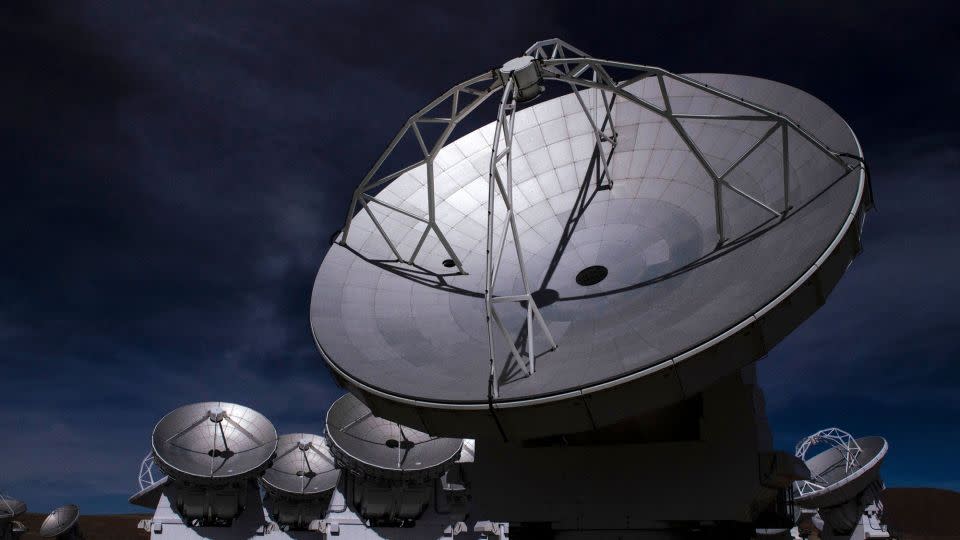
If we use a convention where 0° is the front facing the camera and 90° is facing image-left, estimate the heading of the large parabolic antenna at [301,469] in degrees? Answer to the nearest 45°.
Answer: approximately 0°

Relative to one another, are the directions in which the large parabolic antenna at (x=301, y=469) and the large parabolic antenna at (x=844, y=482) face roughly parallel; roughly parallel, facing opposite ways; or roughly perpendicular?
roughly perpendicular

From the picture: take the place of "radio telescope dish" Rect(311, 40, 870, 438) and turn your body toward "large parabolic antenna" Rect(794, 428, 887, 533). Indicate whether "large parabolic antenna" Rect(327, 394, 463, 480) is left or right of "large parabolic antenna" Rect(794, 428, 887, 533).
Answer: left

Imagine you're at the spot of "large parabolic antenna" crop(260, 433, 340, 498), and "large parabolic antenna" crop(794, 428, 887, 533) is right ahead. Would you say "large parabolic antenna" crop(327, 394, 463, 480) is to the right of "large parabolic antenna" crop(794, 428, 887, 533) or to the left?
right

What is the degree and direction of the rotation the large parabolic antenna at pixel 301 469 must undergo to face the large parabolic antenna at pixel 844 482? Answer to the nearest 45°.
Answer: approximately 90° to its left
